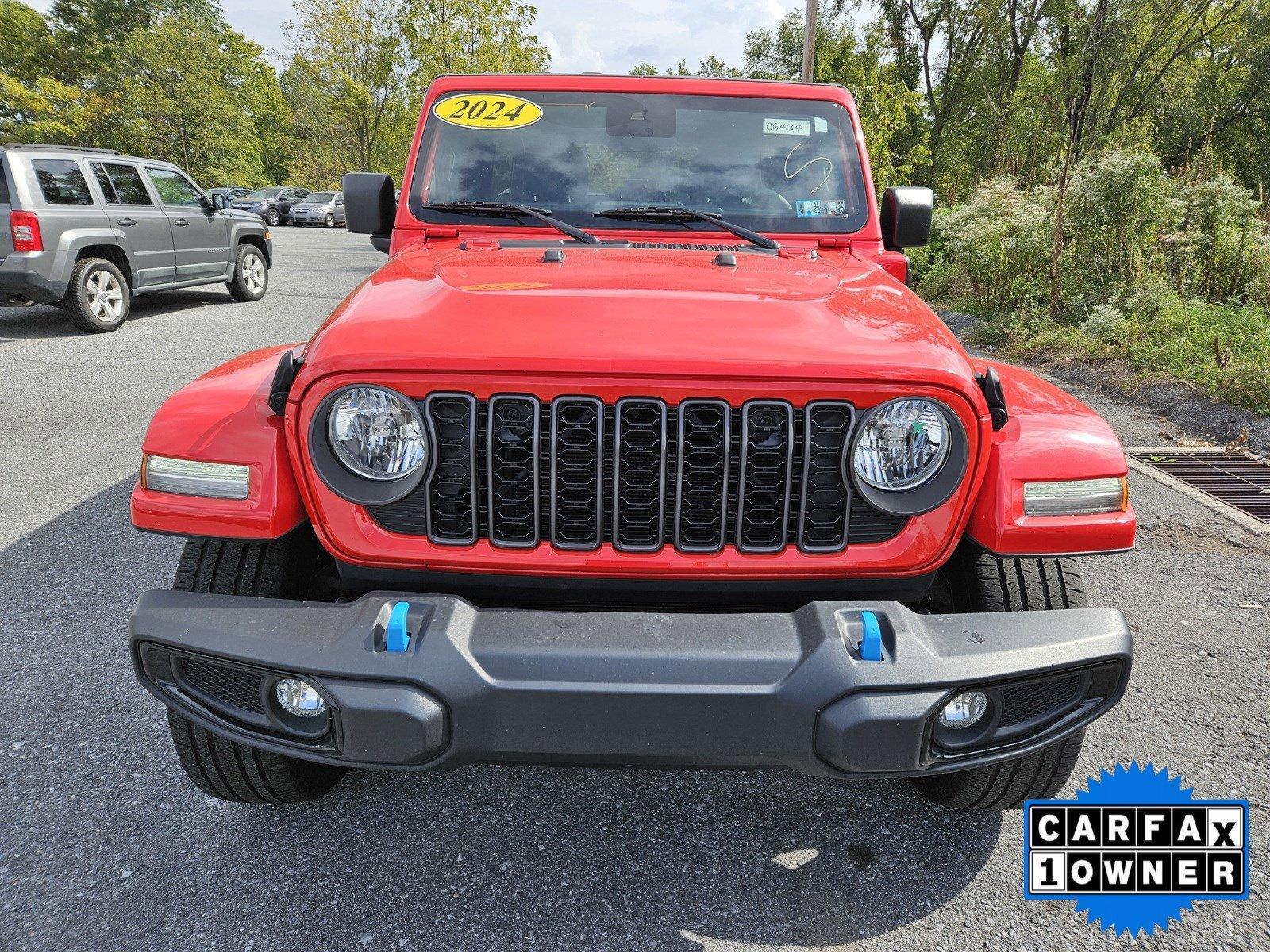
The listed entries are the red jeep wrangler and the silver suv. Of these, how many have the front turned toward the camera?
1

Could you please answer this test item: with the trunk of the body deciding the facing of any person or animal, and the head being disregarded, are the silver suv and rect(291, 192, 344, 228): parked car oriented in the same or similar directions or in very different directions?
very different directions

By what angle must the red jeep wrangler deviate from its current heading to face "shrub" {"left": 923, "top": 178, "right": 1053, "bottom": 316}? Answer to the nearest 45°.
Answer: approximately 135° to its left

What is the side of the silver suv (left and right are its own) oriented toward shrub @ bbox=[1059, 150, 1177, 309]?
right

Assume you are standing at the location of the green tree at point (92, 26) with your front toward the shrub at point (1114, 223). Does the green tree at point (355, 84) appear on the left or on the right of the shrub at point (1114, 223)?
left

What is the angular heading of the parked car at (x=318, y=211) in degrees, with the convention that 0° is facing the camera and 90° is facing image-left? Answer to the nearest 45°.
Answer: approximately 45°

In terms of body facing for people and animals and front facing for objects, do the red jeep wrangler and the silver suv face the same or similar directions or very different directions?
very different directions

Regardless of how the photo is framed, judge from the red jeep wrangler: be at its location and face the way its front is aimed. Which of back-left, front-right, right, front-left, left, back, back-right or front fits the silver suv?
back-right

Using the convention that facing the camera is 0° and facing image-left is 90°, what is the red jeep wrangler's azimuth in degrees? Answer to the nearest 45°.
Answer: approximately 0°
